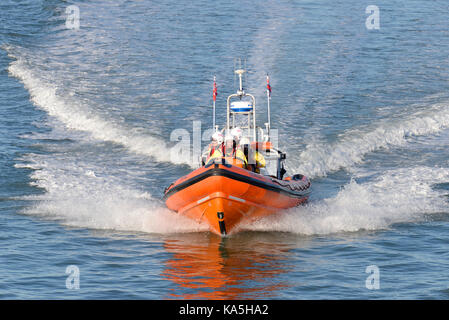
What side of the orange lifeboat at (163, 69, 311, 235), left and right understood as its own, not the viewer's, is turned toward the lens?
front
